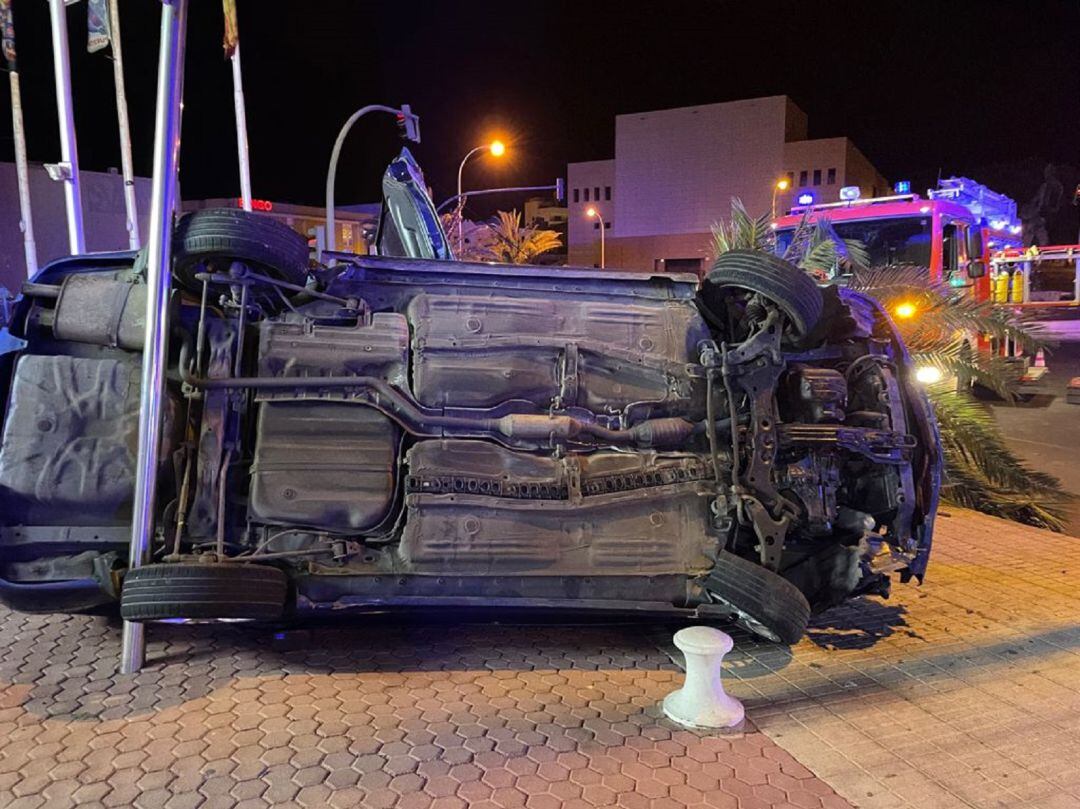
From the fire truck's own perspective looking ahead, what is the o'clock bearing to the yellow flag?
The yellow flag is roughly at 1 o'clock from the fire truck.

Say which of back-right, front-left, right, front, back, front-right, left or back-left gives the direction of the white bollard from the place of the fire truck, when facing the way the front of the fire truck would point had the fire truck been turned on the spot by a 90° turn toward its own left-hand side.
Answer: front-right

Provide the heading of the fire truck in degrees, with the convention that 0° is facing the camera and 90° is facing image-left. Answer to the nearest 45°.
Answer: approximately 45°

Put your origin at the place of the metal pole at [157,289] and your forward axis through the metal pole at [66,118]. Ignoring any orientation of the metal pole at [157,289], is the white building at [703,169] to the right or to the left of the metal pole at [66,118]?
right

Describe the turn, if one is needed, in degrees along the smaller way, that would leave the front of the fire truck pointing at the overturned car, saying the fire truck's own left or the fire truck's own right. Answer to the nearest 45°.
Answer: approximately 45° to the fire truck's own left

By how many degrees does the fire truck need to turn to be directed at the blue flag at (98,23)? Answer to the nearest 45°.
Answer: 0° — it already faces it

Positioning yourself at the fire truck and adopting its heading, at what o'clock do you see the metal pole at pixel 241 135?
The metal pole is roughly at 1 o'clock from the fire truck.

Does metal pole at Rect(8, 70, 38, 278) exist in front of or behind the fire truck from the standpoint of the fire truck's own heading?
in front

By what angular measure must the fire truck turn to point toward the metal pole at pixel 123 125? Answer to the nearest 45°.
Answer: approximately 45° to its right

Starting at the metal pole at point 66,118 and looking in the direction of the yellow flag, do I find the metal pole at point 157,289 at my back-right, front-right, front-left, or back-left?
back-right
